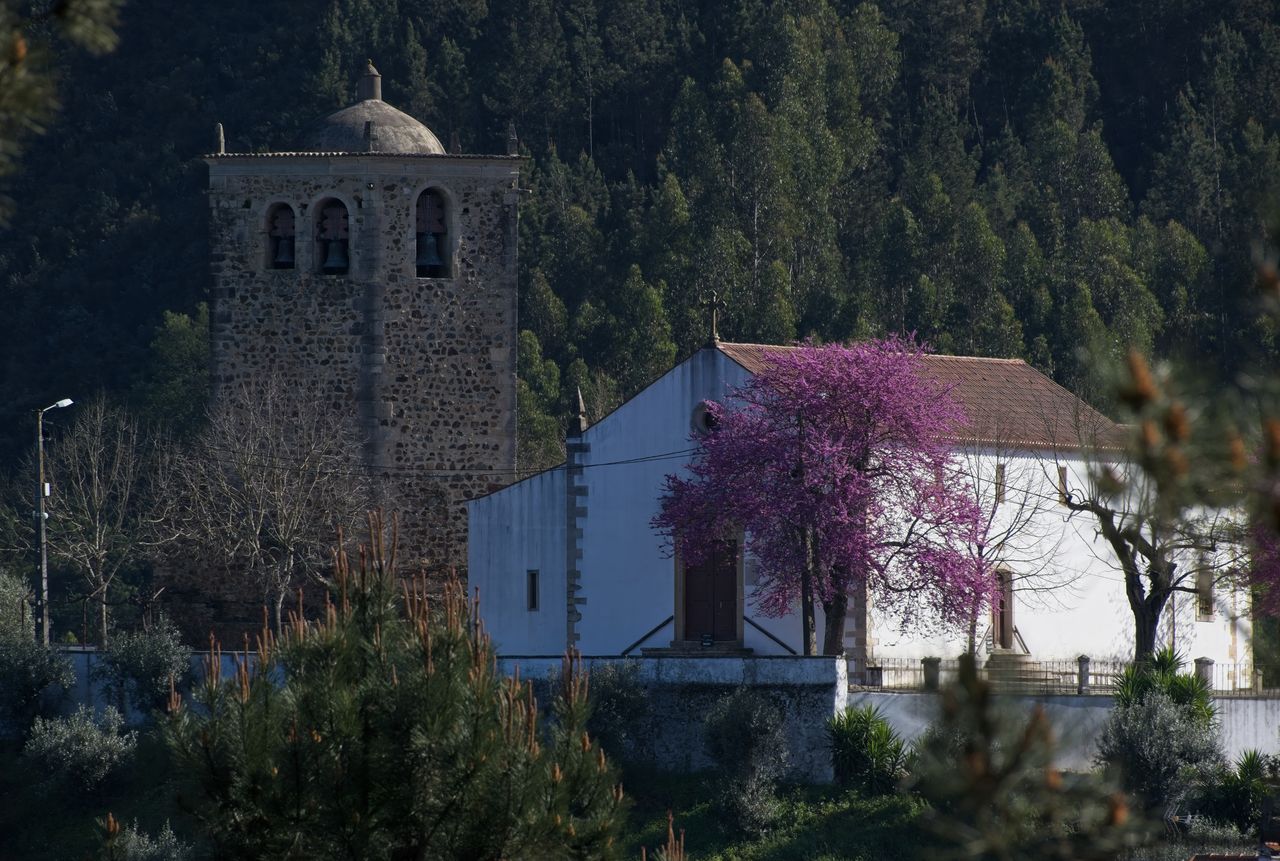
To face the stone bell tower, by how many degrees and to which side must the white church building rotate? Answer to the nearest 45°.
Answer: approximately 90° to its right

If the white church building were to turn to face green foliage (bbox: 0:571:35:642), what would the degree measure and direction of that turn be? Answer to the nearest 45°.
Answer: approximately 45° to its right

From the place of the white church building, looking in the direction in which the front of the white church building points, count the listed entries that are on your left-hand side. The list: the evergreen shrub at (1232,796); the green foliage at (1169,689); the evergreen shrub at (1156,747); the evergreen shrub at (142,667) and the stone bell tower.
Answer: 3

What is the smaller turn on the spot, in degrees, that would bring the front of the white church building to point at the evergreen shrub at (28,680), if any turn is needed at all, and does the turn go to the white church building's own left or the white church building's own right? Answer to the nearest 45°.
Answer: approximately 45° to the white church building's own right

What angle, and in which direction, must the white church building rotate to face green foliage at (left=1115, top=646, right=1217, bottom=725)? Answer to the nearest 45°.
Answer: approximately 90° to its left

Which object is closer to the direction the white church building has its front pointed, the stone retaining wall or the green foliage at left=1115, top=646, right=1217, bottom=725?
the stone retaining wall

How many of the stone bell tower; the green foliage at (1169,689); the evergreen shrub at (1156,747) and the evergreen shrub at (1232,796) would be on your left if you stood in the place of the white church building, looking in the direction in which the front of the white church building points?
3

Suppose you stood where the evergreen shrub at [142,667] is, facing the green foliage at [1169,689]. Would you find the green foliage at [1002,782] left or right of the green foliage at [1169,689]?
right

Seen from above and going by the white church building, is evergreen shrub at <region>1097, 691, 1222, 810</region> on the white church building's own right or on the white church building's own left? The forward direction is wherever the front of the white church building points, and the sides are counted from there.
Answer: on the white church building's own left

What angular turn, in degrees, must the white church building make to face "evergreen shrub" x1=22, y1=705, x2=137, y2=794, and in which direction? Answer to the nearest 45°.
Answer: approximately 45° to its right

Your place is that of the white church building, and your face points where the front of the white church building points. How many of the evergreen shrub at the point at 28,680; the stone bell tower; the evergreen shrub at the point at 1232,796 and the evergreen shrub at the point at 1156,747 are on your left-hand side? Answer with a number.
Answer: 2

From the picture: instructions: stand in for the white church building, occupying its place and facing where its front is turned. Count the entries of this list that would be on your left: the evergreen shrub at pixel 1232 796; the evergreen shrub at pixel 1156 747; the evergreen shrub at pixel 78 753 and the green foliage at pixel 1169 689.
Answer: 3

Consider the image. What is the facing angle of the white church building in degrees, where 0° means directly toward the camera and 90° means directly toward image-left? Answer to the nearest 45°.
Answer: approximately 45°
